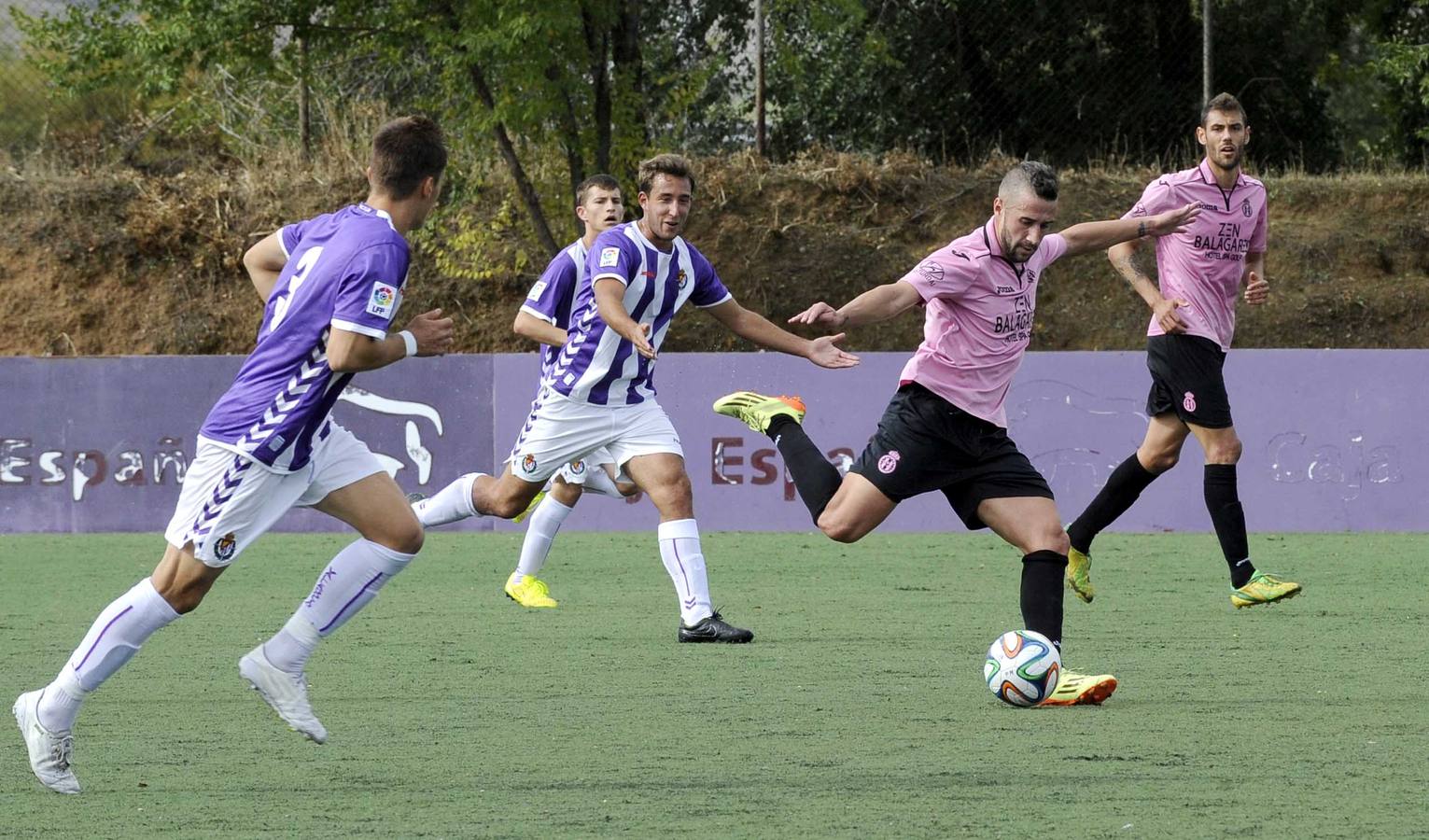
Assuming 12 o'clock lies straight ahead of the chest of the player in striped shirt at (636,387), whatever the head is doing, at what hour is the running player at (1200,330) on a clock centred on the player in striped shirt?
The running player is roughly at 10 o'clock from the player in striped shirt.

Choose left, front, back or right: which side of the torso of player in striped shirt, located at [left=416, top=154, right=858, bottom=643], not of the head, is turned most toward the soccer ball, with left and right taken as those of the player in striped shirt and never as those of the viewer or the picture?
front

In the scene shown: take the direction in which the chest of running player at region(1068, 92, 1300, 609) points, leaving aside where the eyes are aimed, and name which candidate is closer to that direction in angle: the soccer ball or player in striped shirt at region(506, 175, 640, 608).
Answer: the soccer ball

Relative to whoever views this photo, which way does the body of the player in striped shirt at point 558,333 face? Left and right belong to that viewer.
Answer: facing the viewer and to the right of the viewer

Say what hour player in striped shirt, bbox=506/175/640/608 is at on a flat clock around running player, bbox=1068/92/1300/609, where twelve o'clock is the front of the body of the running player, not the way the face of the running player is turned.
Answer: The player in striped shirt is roughly at 4 o'clock from the running player.

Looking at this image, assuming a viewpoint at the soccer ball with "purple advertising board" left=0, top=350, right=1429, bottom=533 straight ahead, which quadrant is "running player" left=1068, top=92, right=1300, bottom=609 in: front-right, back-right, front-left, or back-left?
front-right

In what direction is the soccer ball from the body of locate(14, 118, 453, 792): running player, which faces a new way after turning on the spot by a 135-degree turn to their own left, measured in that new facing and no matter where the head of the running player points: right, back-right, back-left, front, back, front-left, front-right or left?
back

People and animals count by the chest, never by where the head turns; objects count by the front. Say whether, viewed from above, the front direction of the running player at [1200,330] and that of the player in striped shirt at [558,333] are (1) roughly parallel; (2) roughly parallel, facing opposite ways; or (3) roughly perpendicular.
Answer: roughly parallel

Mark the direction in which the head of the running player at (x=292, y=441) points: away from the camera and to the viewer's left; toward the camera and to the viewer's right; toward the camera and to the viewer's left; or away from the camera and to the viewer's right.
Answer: away from the camera and to the viewer's right

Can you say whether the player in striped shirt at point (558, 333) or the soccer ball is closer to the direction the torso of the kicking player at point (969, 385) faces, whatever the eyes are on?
the soccer ball

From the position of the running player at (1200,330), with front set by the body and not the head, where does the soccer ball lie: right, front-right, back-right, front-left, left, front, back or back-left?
front-right
